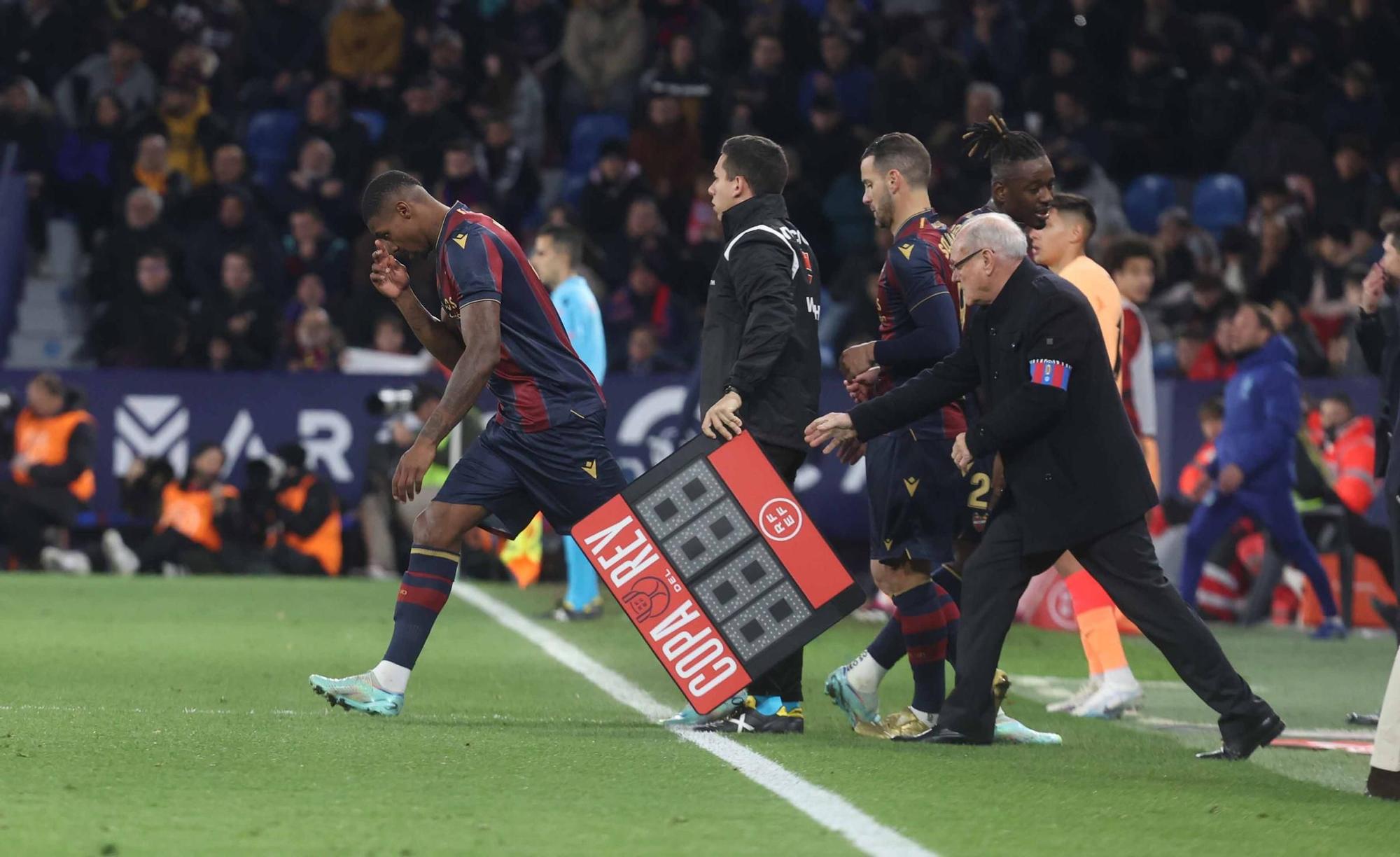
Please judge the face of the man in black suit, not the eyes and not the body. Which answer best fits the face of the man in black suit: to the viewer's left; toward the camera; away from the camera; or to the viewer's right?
to the viewer's left

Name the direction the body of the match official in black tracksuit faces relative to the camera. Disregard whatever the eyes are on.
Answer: to the viewer's left

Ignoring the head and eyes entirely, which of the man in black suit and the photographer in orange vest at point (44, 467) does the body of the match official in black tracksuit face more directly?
the photographer in orange vest

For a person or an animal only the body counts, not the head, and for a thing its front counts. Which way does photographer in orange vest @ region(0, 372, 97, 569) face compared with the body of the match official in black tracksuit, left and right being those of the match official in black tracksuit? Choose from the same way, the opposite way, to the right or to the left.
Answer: to the left

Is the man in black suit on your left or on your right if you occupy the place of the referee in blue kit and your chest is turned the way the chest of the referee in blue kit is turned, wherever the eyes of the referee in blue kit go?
on your left

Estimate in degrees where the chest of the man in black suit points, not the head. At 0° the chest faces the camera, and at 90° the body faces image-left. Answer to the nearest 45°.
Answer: approximately 90°

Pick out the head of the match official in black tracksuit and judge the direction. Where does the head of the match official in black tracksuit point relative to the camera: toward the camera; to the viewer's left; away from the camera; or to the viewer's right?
to the viewer's left
